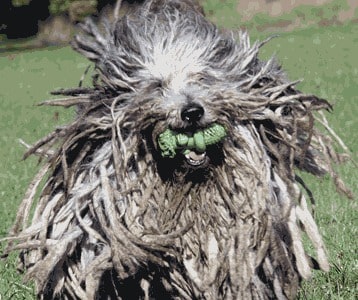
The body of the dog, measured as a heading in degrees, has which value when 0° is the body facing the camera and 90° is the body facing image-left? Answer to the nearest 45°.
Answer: approximately 0°
